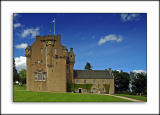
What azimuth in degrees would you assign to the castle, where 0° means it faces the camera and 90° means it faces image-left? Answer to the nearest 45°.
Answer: approximately 0°
